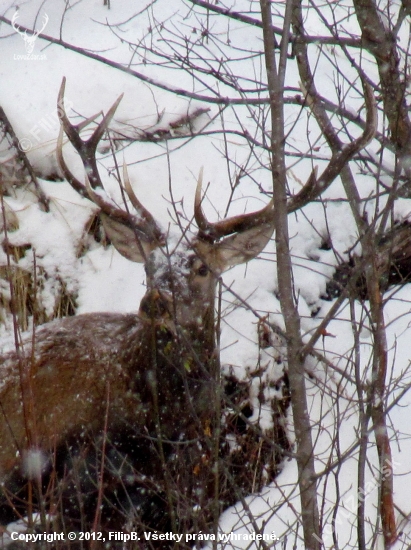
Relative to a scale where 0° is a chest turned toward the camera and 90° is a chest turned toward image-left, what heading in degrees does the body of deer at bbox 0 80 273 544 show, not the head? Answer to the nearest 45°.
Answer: approximately 315°
